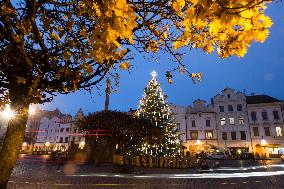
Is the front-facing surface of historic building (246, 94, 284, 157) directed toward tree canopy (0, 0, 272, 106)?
yes

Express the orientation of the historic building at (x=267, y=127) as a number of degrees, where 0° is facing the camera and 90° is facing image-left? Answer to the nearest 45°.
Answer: approximately 0°

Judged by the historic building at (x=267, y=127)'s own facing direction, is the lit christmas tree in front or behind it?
in front
